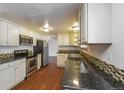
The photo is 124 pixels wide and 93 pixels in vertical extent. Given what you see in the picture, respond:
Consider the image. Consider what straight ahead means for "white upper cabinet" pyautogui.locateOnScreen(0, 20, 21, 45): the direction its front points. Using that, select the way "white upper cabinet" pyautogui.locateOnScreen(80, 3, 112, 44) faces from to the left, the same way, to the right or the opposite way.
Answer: the opposite way

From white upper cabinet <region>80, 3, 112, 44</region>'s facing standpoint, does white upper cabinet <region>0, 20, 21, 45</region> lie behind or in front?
in front

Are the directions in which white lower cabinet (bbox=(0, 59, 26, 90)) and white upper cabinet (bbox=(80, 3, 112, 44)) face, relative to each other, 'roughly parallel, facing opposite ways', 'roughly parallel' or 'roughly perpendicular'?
roughly parallel, facing opposite ways

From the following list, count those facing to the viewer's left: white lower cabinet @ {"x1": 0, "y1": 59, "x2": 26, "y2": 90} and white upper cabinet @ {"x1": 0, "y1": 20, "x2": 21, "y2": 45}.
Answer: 0

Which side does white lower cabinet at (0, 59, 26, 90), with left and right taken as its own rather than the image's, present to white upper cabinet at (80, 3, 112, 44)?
front

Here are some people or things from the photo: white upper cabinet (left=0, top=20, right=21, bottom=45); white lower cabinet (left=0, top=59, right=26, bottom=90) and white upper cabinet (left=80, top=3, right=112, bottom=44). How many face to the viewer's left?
1

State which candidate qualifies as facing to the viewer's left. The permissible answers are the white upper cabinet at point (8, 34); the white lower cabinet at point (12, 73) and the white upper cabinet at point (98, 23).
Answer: the white upper cabinet at point (98, 23)

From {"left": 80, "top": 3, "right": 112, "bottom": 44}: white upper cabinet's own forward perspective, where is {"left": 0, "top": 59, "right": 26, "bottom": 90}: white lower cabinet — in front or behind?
in front

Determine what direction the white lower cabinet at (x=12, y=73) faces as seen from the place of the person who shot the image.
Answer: facing the viewer and to the right of the viewer

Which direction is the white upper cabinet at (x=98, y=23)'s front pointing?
to the viewer's left

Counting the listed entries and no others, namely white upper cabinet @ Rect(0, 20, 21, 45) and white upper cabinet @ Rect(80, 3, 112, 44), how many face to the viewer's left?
1
